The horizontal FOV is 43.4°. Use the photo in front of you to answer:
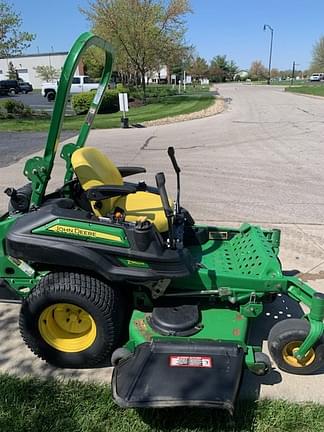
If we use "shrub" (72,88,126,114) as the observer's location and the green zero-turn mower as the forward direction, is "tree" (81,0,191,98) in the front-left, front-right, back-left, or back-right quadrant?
back-left

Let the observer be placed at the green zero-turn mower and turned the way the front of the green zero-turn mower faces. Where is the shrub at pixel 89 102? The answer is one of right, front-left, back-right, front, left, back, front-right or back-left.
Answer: left

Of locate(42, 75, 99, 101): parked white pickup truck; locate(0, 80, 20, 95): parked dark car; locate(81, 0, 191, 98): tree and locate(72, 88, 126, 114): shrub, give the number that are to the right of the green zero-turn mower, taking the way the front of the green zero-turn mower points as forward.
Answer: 0

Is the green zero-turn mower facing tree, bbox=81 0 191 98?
no

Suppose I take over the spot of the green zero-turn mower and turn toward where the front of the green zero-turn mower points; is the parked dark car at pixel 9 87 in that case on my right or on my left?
on my left

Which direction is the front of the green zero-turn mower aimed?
to the viewer's right

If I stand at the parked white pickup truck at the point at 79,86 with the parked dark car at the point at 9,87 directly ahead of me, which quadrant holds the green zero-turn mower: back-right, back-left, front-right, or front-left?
back-left

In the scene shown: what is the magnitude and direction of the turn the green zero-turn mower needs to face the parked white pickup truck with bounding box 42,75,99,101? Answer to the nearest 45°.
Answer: approximately 90° to its left

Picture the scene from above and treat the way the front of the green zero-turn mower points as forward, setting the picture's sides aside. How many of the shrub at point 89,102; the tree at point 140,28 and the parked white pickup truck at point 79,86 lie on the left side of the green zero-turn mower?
3
